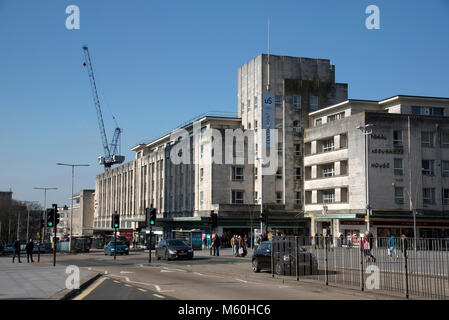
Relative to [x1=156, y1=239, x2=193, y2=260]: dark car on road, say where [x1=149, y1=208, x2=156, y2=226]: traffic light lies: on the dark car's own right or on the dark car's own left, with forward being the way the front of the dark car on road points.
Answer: on the dark car's own right
